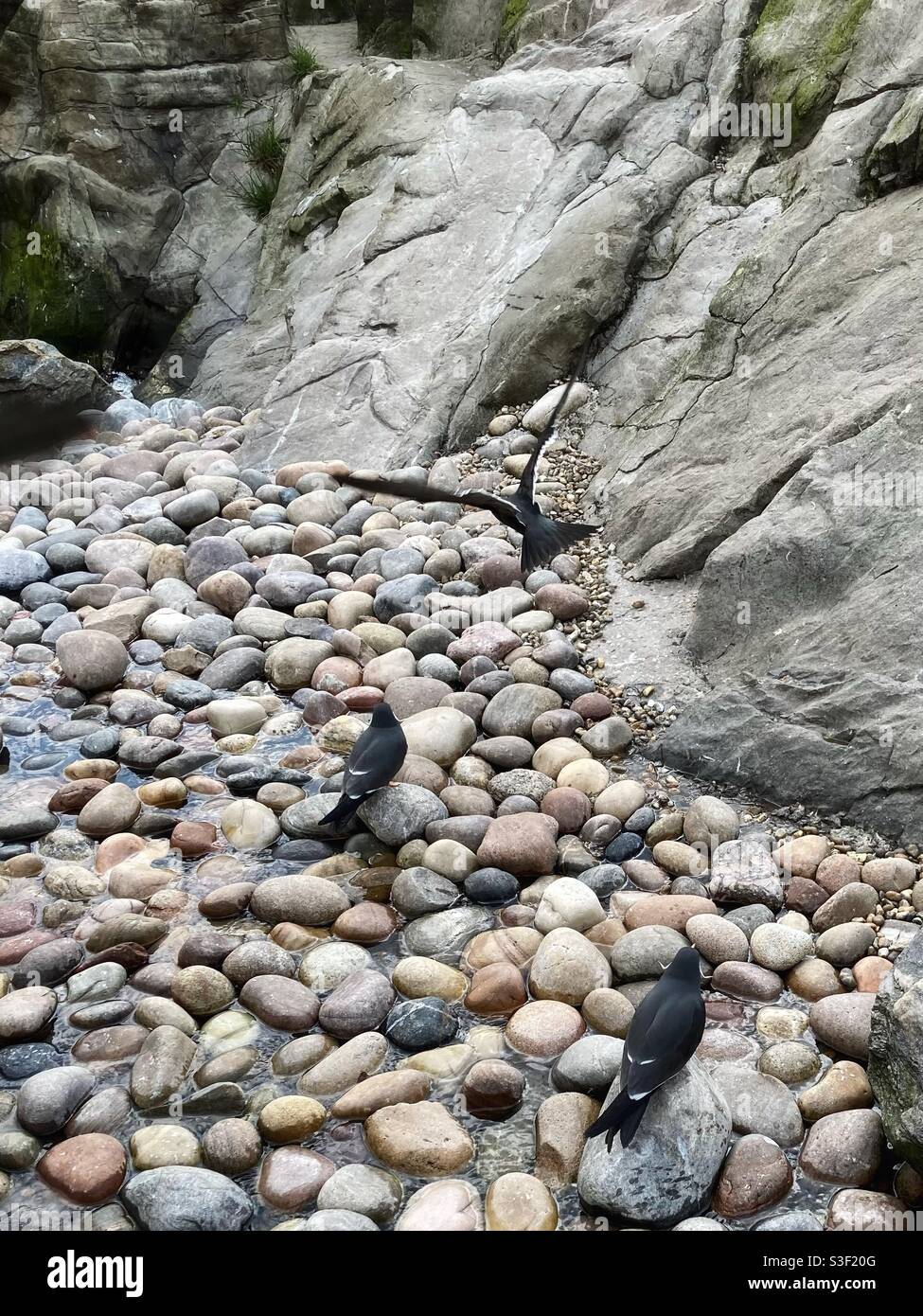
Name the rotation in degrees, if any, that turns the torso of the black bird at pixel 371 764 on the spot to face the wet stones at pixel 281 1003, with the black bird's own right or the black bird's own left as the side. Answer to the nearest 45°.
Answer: approximately 135° to the black bird's own right

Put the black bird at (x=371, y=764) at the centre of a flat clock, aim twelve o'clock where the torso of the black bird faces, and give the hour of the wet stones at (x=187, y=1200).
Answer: The wet stones is roughly at 5 o'clock from the black bird.

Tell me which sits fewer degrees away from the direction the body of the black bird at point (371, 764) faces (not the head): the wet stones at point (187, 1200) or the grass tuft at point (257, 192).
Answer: the grass tuft

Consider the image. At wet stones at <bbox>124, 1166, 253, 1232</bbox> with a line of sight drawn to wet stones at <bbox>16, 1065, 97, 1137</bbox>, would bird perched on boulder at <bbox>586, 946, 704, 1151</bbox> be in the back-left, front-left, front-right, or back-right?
back-right

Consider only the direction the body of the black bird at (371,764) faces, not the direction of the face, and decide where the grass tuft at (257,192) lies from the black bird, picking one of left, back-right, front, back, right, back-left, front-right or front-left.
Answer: front-left

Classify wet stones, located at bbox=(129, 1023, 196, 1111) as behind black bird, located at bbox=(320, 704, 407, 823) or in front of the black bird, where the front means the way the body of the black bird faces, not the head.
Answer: behind

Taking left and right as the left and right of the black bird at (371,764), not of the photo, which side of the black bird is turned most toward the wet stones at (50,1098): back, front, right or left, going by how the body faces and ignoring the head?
back

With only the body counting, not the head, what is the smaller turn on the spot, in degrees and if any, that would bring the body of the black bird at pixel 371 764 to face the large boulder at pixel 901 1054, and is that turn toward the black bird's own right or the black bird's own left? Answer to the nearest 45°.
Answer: approximately 90° to the black bird's own right

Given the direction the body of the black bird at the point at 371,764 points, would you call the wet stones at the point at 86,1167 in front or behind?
behind

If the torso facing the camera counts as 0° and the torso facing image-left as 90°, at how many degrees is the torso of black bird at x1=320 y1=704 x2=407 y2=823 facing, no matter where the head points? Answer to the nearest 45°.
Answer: approximately 225°
